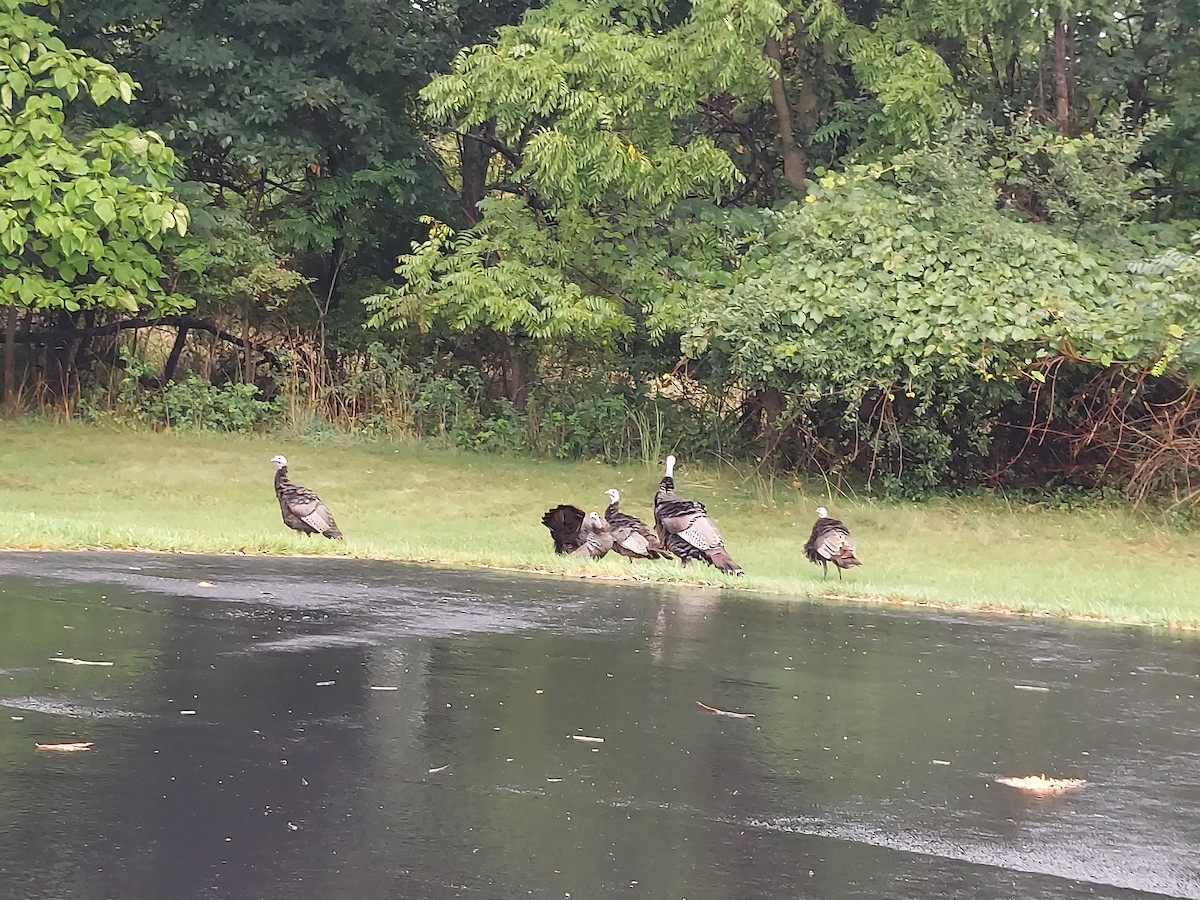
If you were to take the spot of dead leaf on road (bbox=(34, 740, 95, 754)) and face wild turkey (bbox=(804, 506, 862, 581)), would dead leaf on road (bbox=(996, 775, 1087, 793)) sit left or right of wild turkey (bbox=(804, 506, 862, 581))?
right

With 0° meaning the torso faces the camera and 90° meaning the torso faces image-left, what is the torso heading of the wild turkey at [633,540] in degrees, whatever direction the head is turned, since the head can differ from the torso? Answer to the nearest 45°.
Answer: approximately 90°

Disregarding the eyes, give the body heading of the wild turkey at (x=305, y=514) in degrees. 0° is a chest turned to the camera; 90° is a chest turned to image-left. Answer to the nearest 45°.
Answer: approximately 90°

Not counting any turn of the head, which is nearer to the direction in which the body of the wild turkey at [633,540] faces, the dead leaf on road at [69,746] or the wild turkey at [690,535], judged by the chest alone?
the dead leaf on road

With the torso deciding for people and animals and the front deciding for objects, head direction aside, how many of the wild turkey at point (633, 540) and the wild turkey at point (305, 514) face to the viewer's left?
2

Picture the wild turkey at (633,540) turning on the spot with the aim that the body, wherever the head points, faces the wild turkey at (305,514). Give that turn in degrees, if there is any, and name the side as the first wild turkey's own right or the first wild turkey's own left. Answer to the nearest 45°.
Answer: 0° — it already faces it

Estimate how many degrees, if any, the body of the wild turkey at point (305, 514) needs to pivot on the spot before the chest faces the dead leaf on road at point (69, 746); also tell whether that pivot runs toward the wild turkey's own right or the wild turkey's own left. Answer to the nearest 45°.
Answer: approximately 90° to the wild turkey's own left

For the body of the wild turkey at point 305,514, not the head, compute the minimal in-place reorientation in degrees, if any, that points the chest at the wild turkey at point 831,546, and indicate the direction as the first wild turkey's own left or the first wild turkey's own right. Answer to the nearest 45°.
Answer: approximately 135° to the first wild turkey's own left

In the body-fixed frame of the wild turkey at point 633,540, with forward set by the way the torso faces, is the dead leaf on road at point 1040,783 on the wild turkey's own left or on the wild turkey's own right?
on the wild turkey's own left

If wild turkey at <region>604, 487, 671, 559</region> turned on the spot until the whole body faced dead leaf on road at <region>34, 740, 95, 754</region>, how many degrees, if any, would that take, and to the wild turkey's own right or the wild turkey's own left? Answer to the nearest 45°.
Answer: approximately 90° to the wild turkey's own left

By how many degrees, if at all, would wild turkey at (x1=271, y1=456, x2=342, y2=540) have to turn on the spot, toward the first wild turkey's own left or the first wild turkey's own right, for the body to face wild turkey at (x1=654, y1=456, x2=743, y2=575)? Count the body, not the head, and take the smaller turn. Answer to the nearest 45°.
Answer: approximately 135° to the first wild turkey's own left
